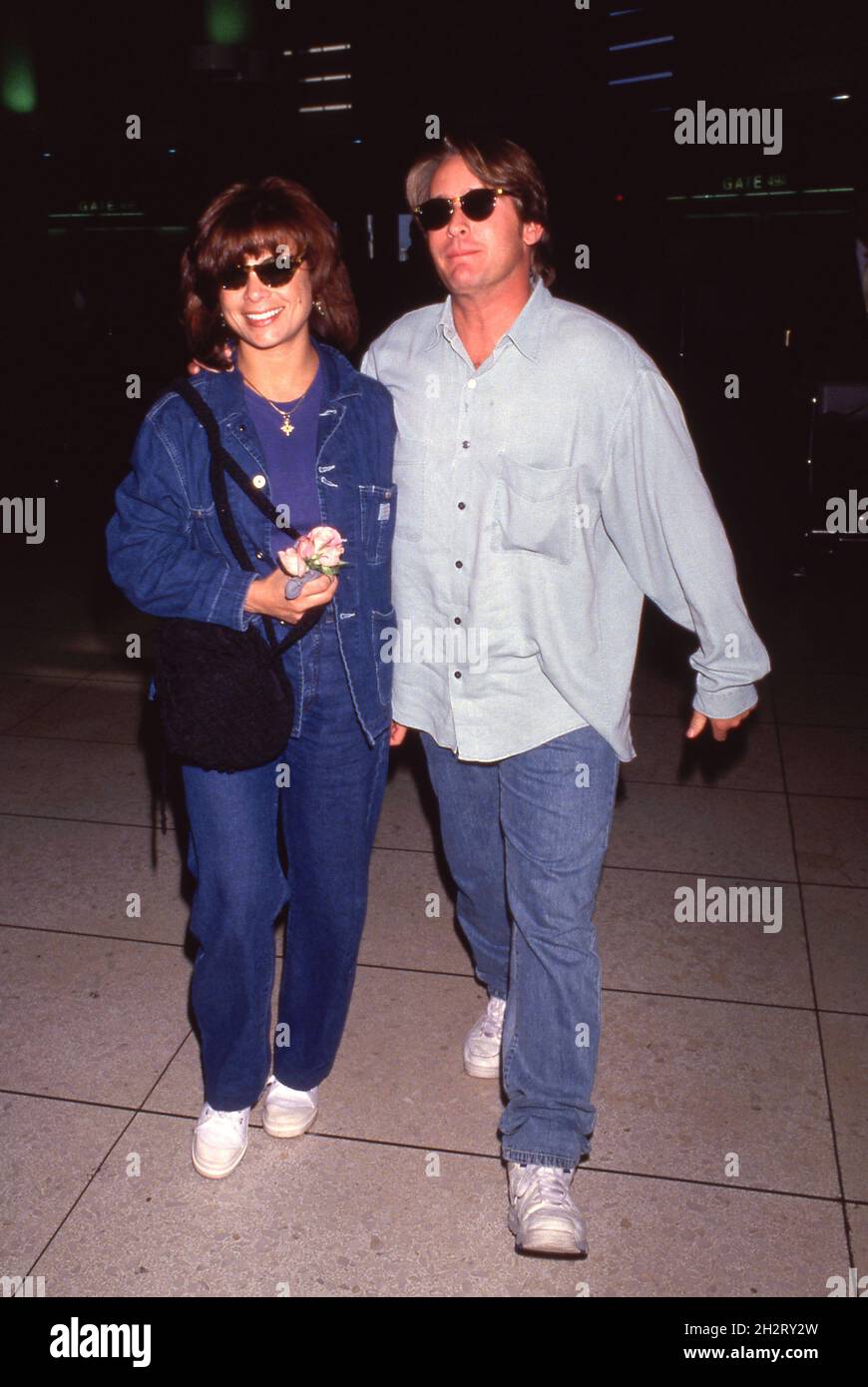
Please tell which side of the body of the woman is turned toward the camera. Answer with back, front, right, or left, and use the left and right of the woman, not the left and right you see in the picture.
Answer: front
